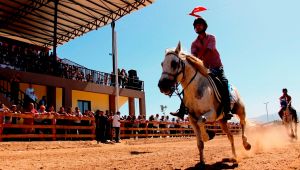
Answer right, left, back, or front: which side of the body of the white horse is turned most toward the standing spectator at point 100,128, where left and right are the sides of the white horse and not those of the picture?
right

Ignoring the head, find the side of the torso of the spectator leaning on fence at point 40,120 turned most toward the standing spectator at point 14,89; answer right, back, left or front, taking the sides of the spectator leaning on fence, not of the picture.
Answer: back

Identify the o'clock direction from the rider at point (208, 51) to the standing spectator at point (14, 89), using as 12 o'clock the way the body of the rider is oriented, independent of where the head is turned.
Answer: The standing spectator is roughly at 3 o'clock from the rider.

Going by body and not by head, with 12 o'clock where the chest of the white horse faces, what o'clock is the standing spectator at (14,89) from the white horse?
The standing spectator is roughly at 3 o'clock from the white horse.

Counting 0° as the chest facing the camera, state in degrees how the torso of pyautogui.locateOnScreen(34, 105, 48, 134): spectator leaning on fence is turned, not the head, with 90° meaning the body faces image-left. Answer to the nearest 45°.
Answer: approximately 315°

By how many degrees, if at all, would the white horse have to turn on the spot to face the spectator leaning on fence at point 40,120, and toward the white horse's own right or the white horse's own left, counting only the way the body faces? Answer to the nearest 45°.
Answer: approximately 90° to the white horse's own right

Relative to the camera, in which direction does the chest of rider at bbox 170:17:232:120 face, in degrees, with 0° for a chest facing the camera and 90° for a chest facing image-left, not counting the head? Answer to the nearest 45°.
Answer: approximately 45°

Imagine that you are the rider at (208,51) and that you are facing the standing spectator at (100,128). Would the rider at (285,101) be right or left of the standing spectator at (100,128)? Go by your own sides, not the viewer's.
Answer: right

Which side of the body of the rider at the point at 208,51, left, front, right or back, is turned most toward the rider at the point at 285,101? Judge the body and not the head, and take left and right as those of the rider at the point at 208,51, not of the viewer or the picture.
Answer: back
